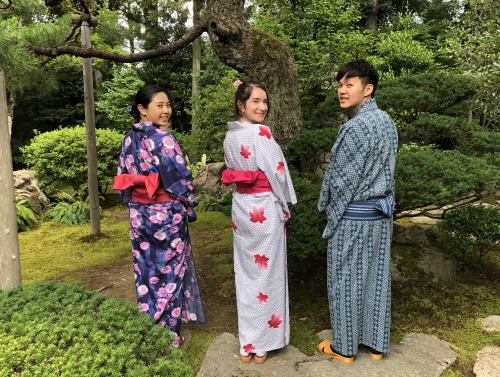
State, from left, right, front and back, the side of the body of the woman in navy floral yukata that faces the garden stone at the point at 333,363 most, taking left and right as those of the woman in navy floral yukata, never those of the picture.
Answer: right

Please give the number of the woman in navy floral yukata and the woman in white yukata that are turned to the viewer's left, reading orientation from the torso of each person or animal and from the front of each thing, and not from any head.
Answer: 0

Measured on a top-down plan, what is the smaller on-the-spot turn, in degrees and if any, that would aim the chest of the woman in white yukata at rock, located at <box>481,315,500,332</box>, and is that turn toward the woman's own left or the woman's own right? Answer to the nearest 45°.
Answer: approximately 45° to the woman's own right

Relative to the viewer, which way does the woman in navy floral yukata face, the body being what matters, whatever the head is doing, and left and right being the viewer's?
facing away from the viewer and to the right of the viewer

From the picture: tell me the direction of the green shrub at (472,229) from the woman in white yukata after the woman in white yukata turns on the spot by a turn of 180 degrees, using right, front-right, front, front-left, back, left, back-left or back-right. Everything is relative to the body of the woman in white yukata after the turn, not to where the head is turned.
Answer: back

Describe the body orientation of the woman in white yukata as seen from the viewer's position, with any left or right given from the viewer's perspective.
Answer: facing away from the viewer and to the right of the viewer

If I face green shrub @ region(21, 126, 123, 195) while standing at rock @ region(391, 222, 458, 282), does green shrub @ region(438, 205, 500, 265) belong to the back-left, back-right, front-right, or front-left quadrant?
back-right

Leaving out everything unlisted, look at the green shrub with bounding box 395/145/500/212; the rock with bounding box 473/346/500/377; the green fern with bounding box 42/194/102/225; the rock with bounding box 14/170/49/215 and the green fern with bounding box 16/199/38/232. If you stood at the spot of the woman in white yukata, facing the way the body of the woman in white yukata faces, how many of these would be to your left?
3

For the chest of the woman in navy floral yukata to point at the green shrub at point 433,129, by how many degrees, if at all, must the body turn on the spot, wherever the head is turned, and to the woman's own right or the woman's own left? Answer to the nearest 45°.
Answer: approximately 45° to the woman's own right

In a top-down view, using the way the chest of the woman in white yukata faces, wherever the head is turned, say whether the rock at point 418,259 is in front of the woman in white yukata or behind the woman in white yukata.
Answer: in front

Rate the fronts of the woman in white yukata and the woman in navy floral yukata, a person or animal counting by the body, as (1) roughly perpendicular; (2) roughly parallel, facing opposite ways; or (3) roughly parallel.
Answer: roughly parallel

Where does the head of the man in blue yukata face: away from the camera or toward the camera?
toward the camera

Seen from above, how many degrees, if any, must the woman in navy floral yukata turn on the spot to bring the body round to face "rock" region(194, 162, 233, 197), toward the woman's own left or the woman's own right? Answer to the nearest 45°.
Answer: approximately 45° to the woman's own left

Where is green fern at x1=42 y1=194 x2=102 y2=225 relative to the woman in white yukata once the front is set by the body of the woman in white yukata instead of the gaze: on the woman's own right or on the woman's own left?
on the woman's own left
